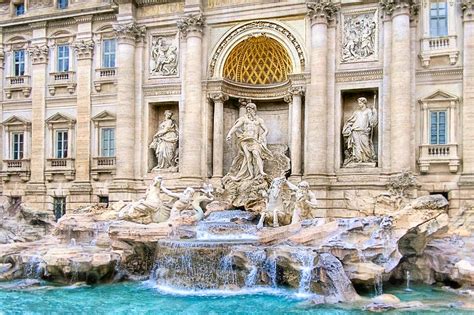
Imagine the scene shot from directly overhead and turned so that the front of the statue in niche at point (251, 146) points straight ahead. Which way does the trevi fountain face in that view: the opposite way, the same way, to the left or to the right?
the same way

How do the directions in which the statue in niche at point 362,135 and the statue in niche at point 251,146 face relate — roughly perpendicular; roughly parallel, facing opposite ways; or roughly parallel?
roughly parallel

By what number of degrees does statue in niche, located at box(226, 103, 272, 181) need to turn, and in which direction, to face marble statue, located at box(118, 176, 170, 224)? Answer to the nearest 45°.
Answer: approximately 45° to its right

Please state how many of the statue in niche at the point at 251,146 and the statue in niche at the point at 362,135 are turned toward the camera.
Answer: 2

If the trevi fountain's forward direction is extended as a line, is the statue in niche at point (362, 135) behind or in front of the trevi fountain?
behind

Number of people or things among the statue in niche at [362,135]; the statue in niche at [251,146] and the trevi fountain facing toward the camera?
3

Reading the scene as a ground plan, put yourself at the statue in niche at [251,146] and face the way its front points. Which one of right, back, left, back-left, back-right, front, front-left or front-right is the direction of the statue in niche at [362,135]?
left

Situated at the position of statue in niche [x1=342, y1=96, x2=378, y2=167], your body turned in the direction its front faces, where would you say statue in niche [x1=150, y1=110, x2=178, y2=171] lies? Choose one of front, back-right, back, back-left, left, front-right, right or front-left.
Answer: right

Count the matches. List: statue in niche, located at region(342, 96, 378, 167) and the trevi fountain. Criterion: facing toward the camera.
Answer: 2

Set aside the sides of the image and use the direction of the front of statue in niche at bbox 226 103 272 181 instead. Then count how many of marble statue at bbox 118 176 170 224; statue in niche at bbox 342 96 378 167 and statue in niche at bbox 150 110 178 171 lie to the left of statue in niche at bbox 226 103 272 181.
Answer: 1

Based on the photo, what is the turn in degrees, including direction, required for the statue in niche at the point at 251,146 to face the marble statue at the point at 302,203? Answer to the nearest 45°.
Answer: approximately 45° to its left

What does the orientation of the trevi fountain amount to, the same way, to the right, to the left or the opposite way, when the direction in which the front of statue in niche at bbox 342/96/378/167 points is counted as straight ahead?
the same way

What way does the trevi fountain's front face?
toward the camera

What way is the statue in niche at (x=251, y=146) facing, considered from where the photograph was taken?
facing the viewer
